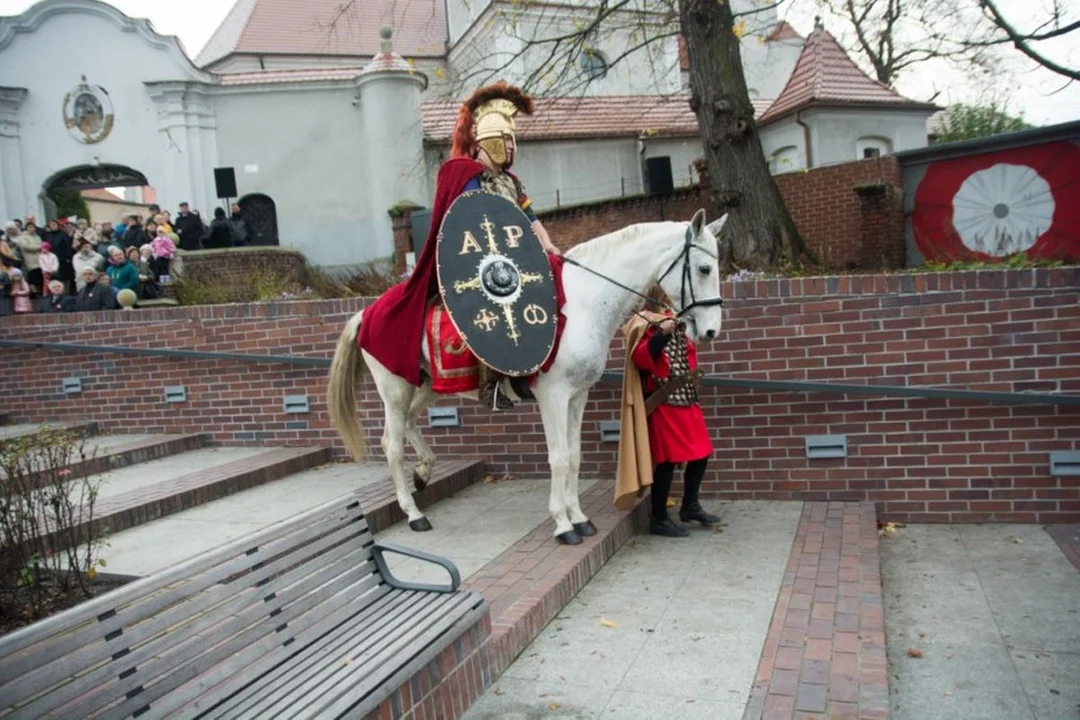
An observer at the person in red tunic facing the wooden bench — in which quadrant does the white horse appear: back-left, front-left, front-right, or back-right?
front-right

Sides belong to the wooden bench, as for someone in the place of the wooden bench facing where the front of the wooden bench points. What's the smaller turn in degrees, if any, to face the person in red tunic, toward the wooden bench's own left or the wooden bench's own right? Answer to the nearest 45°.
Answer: approximately 90° to the wooden bench's own left

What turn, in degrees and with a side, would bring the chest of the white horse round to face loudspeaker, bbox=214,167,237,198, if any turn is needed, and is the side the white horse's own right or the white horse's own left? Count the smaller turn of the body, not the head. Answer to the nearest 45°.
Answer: approximately 135° to the white horse's own left

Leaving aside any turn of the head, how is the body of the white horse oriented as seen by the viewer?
to the viewer's right

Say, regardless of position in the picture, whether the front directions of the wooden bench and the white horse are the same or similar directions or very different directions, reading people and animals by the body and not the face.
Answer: same or similar directions

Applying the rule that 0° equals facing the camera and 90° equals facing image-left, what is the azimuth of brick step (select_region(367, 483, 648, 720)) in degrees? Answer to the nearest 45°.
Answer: approximately 315°

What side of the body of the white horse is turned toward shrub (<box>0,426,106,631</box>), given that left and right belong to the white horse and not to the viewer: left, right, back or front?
back

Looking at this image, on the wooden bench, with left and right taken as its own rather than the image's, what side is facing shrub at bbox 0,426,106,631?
back

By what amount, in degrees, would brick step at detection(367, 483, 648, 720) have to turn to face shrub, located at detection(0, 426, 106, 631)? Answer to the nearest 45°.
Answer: approximately 135° to its right

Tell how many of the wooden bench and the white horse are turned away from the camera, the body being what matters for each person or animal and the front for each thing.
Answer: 0

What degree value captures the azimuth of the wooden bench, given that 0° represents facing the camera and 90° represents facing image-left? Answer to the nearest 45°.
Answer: approximately 315°

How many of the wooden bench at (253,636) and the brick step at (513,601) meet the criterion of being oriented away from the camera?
0

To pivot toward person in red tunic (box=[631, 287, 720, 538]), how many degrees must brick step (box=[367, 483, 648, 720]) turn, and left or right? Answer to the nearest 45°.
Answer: approximately 90° to its left

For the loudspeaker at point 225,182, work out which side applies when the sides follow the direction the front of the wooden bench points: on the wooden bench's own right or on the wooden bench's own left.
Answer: on the wooden bench's own left

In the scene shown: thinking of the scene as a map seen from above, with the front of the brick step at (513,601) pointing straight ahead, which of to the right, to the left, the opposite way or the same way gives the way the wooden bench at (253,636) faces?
the same way

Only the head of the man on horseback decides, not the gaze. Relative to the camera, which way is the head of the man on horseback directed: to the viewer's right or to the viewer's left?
to the viewer's right
